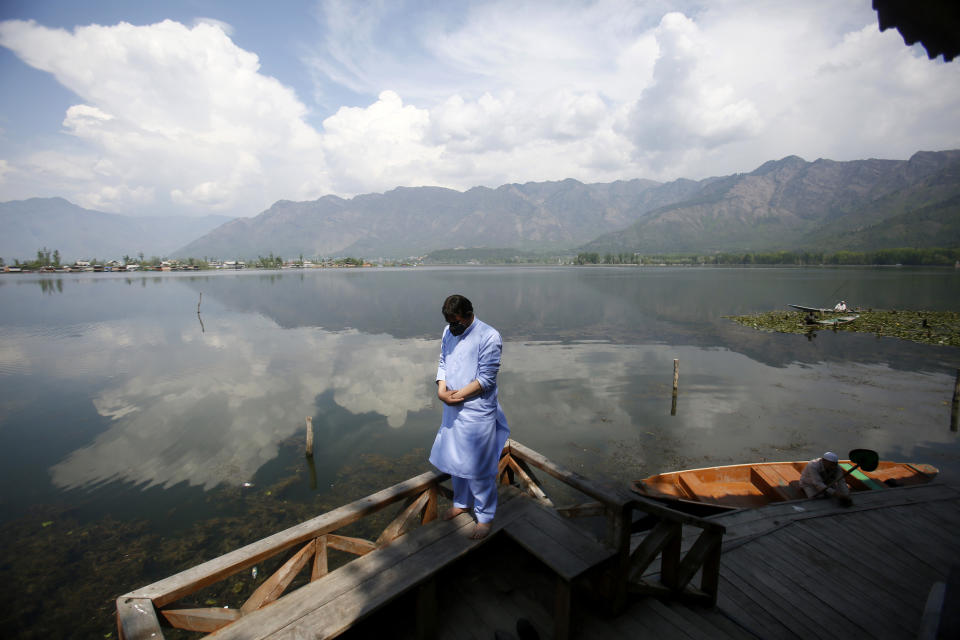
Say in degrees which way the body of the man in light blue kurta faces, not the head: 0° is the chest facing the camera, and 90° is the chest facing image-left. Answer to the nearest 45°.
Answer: approximately 45°

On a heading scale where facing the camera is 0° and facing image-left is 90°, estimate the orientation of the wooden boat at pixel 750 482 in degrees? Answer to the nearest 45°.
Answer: approximately 90°

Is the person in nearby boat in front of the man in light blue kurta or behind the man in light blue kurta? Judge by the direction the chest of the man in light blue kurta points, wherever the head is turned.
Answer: behind

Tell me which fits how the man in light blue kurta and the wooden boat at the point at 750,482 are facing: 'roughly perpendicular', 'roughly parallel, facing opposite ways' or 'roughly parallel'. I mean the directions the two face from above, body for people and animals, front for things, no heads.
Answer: roughly perpendicular

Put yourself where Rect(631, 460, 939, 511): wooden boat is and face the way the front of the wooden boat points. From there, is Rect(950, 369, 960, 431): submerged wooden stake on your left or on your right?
on your right

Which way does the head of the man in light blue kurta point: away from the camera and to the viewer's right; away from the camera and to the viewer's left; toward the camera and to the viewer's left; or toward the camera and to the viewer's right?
toward the camera and to the viewer's left

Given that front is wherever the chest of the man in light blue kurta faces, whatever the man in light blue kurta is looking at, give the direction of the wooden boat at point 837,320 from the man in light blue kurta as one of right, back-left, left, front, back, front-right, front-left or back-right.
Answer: back

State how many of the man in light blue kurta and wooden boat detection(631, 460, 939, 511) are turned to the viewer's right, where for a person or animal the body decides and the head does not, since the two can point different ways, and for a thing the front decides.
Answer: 0

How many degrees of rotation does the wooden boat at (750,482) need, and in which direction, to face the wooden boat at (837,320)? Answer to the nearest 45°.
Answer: approximately 90° to its right
